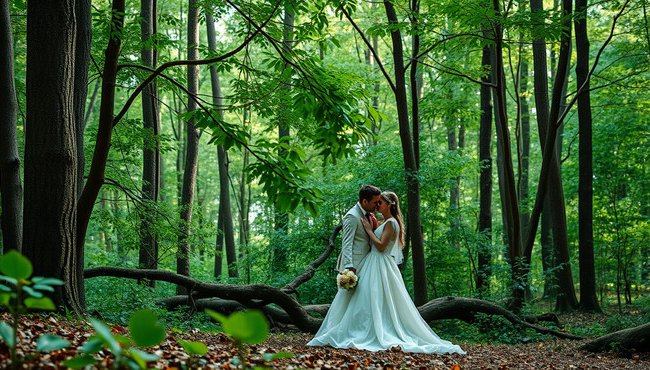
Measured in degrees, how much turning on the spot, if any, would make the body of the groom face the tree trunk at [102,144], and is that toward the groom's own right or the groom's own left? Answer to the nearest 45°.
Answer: approximately 135° to the groom's own right

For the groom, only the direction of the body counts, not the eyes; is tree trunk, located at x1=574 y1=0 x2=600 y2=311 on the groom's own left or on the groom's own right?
on the groom's own left

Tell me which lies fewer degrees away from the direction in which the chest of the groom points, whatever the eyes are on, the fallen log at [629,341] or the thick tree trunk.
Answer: the fallen log

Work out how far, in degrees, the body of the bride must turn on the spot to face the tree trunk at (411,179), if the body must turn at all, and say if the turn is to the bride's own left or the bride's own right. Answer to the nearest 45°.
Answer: approximately 90° to the bride's own right

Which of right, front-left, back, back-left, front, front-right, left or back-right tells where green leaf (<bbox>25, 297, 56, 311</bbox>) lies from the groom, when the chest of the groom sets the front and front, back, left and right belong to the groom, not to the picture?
right

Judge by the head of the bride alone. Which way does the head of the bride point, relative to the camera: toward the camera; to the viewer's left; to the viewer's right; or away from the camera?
to the viewer's left

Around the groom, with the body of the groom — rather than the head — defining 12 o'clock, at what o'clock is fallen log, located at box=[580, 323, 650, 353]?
The fallen log is roughly at 12 o'clock from the groom.

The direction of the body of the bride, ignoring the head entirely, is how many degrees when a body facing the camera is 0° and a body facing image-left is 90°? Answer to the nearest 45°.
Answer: approximately 90°

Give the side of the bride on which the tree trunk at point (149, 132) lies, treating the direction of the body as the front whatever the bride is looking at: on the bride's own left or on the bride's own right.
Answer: on the bride's own right

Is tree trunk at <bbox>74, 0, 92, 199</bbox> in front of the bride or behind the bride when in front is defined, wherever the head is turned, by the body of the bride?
in front

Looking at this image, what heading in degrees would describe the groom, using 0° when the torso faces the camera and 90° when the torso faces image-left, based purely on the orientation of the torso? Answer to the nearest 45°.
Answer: approximately 270°

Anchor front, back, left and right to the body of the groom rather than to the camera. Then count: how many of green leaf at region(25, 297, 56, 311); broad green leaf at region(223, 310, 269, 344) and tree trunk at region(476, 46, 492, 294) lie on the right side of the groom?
2

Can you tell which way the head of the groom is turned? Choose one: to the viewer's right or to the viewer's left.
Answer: to the viewer's right

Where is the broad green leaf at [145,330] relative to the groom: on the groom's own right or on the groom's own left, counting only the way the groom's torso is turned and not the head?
on the groom's own right
